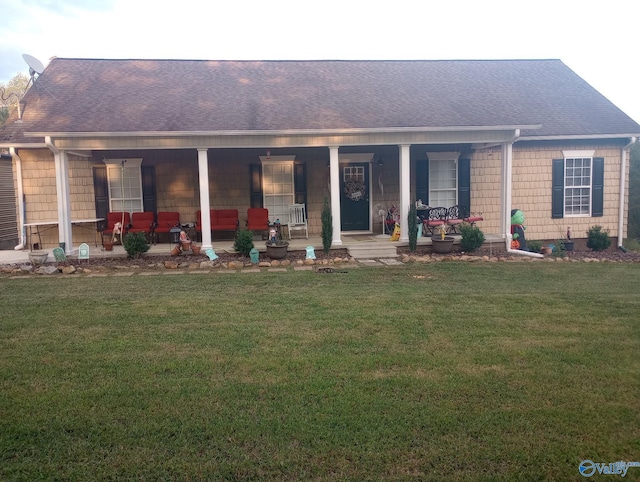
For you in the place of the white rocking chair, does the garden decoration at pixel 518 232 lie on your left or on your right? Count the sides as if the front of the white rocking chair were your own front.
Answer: on your left

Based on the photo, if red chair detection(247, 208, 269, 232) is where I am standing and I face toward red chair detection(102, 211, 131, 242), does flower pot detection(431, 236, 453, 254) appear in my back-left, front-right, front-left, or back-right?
back-left

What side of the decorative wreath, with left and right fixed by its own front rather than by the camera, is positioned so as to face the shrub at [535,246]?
left

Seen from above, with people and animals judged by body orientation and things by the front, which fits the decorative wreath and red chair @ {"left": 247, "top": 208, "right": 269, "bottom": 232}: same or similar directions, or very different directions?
same or similar directions

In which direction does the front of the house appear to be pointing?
toward the camera

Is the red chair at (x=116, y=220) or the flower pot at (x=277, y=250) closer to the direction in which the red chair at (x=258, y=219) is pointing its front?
the flower pot

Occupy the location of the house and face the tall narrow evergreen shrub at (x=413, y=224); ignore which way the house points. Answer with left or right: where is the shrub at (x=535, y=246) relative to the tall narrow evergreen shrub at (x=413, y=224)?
left

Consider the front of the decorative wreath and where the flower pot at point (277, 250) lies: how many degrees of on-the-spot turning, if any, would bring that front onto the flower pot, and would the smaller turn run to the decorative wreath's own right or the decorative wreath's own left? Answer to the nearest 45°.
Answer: approximately 45° to the decorative wreath's own right

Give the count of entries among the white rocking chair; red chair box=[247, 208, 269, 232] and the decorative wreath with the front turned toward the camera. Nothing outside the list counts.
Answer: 3

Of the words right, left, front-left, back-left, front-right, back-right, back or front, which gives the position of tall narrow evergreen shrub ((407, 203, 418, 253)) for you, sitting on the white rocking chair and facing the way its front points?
front-left

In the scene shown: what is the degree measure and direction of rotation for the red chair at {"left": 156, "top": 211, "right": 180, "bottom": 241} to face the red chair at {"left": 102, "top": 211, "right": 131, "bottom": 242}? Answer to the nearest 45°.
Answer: approximately 45° to its right

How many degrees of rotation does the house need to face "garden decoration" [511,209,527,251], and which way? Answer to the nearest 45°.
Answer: approximately 90° to its left

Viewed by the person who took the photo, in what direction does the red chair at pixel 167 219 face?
facing the viewer and to the left of the viewer

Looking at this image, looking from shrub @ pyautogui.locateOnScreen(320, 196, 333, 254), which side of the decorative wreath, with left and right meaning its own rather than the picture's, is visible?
front

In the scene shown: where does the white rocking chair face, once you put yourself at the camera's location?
facing the viewer
